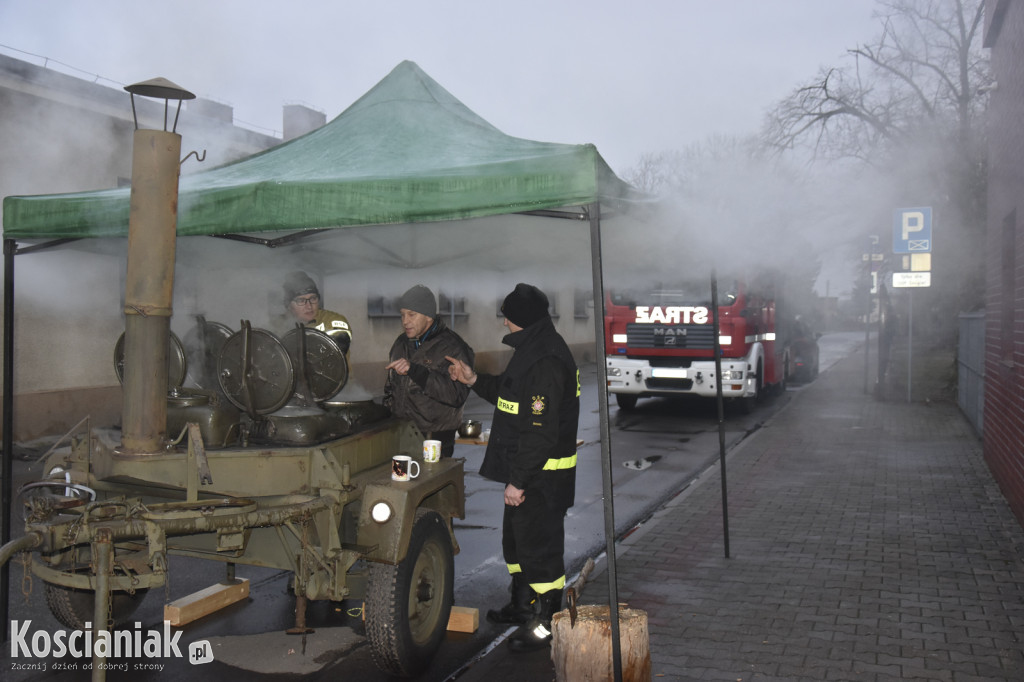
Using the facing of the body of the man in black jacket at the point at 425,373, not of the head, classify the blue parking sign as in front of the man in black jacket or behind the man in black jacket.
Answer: behind

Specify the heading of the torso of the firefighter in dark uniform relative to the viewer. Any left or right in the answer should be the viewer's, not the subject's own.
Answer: facing to the left of the viewer

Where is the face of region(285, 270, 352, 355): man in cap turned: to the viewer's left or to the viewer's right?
to the viewer's right

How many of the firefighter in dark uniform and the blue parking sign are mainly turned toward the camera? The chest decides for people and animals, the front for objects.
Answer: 1

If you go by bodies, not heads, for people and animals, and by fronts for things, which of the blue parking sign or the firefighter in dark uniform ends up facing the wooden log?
the blue parking sign

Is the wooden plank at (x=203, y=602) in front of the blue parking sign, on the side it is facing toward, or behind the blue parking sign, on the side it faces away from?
in front

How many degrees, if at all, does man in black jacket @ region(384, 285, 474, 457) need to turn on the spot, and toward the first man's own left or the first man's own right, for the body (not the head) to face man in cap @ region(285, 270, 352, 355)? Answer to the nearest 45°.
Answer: approximately 90° to the first man's own right
